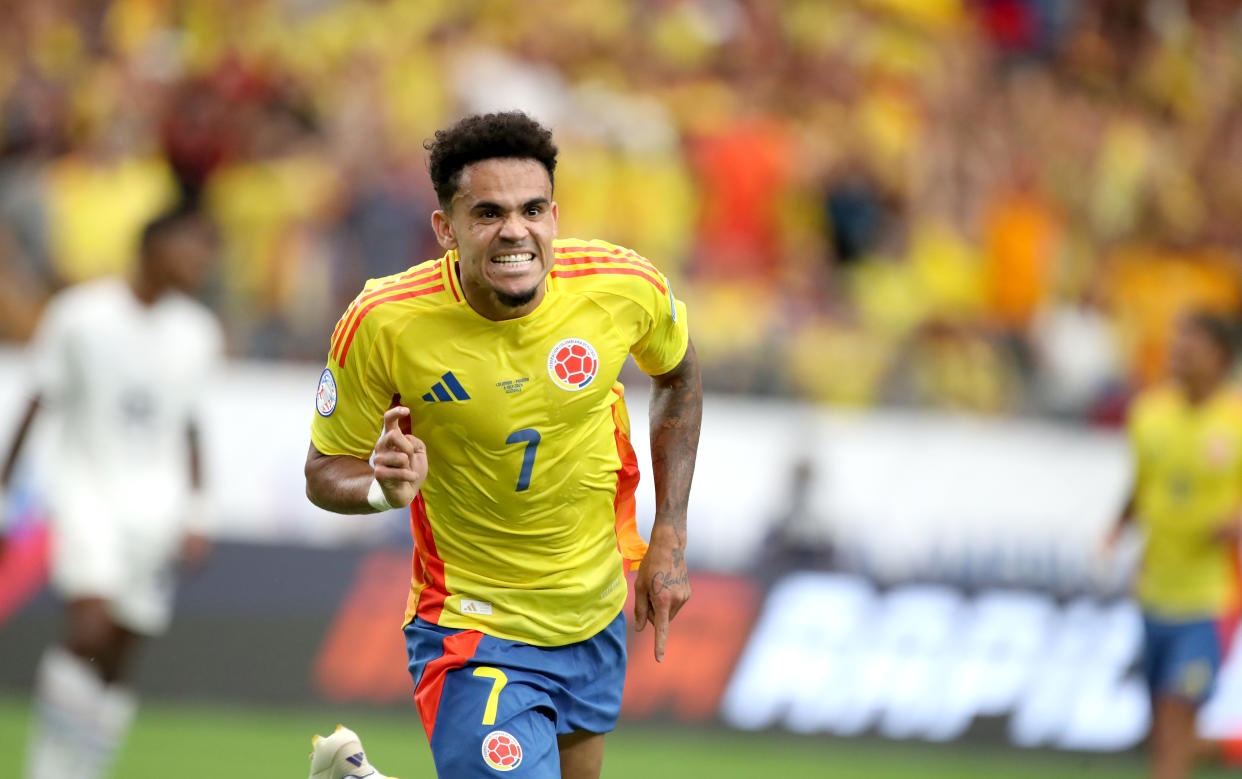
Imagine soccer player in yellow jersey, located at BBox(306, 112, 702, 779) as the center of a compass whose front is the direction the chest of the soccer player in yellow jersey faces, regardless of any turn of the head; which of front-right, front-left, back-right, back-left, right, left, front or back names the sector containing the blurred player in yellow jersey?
back-left

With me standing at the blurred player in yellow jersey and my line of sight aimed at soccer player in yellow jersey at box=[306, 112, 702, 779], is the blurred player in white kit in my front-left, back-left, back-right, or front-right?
front-right

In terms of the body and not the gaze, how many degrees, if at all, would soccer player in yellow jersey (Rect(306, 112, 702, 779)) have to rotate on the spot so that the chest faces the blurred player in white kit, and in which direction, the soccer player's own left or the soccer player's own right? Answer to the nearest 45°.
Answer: approximately 135° to the soccer player's own right

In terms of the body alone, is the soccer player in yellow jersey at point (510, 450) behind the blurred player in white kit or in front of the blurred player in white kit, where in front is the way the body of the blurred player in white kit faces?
in front

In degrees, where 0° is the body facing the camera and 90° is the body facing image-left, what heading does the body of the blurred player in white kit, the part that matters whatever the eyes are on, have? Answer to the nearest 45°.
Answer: approximately 315°

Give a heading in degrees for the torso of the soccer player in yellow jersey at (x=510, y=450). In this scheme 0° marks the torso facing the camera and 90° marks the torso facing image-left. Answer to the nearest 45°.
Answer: approximately 0°

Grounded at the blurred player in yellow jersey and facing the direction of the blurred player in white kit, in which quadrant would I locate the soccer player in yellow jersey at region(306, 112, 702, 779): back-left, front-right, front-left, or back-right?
front-left

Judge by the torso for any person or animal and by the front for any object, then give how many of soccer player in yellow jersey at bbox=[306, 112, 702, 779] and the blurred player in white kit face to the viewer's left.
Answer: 0

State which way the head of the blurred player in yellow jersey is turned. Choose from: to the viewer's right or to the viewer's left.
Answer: to the viewer's left
